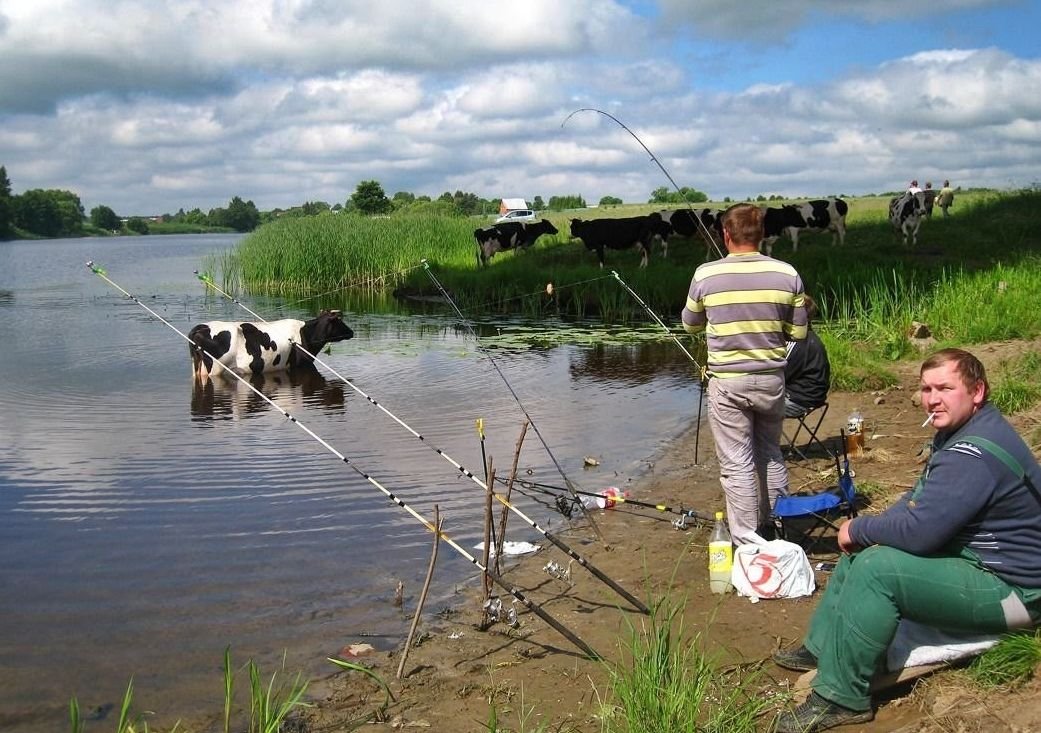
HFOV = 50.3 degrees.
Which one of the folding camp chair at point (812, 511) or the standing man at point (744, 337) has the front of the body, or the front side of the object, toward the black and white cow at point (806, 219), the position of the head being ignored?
the standing man

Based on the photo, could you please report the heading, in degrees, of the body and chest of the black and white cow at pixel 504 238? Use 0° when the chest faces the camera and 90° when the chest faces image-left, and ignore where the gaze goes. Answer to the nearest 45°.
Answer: approximately 270°

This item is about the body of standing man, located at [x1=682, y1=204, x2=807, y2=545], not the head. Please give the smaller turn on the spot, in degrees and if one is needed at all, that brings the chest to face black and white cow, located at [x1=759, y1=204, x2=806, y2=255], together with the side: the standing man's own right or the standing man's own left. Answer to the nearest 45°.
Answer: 0° — they already face it

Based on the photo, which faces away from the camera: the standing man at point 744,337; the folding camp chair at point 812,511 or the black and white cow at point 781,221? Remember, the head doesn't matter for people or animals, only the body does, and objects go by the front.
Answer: the standing man

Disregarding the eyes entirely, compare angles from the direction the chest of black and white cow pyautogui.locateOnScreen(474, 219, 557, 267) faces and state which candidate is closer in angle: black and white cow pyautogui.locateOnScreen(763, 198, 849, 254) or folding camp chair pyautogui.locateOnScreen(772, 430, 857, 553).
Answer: the black and white cow

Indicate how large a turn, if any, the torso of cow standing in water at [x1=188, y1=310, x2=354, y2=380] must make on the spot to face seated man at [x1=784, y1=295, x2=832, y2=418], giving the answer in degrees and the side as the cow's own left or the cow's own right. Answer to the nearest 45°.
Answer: approximately 45° to the cow's own right

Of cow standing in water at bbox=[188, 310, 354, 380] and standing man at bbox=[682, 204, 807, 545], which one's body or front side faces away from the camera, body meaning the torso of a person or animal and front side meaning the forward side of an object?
the standing man

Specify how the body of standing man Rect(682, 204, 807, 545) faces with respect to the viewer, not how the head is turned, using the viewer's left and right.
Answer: facing away from the viewer

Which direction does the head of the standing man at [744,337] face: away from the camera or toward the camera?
away from the camera

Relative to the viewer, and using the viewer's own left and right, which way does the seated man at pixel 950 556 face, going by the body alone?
facing to the left of the viewer

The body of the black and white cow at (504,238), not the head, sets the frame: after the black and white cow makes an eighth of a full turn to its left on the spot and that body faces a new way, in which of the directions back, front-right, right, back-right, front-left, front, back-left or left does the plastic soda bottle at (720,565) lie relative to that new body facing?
back-right

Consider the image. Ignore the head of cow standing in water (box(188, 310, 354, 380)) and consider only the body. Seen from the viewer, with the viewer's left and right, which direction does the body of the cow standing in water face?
facing to the right of the viewer
